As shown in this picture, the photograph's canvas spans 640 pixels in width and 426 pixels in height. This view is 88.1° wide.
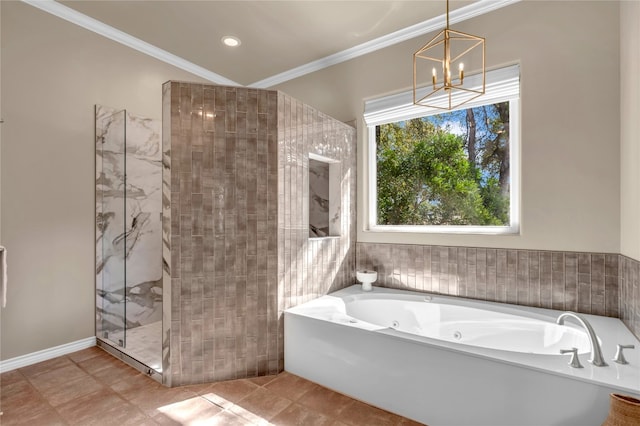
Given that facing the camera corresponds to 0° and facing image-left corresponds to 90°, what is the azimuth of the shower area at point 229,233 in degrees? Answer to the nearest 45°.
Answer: approximately 45°

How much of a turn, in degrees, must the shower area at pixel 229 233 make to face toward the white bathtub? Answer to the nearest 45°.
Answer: approximately 90° to its left

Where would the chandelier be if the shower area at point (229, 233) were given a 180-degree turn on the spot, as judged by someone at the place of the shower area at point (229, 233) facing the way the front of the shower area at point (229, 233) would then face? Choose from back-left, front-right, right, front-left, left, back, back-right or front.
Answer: front-right

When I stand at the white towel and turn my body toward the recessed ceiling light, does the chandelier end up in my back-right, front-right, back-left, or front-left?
front-right

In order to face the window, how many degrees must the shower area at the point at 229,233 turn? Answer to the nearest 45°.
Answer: approximately 135° to its left

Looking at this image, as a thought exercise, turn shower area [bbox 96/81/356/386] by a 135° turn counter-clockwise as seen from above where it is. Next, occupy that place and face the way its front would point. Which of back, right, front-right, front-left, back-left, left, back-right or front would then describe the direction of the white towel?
back
